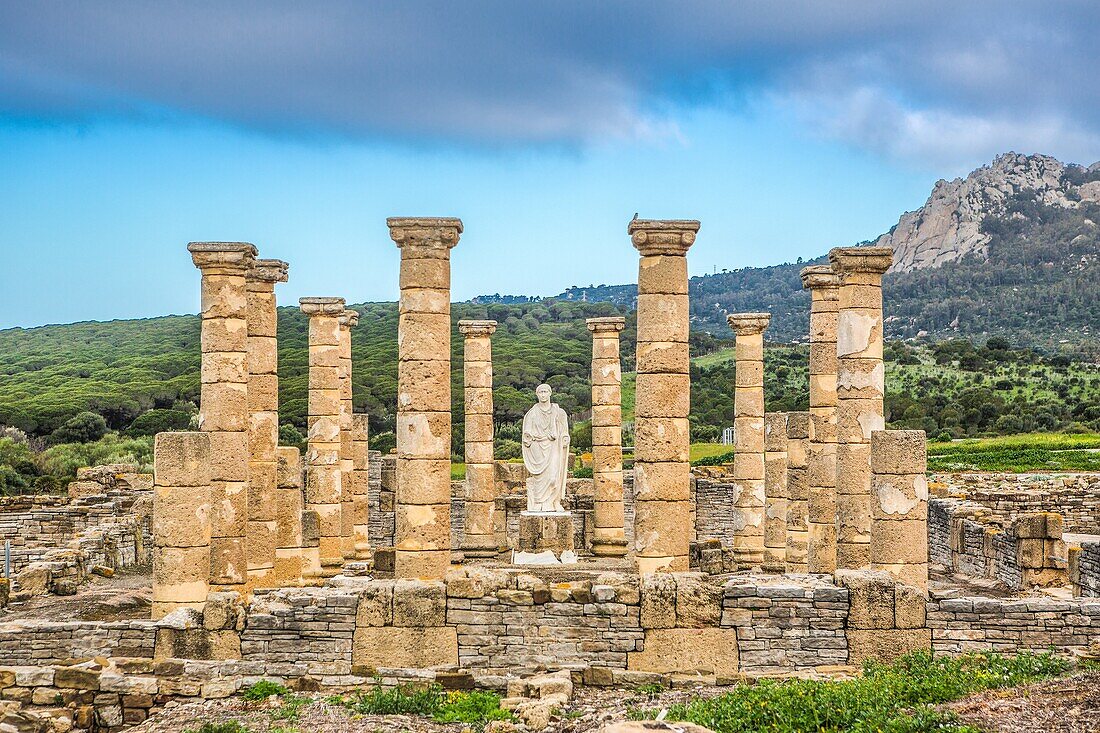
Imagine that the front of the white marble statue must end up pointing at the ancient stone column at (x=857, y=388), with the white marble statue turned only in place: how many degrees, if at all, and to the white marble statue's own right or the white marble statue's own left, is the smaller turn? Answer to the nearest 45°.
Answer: approximately 45° to the white marble statue's own left

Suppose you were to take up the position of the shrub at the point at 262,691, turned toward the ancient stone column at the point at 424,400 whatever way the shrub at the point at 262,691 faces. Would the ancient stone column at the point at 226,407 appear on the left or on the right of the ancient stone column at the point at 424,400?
left

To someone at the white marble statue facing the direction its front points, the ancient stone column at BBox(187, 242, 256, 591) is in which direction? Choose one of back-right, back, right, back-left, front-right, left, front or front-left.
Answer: front-right

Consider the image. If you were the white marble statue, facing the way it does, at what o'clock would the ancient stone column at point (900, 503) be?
The ancient stone column is roughly at 11 o'clock from the white marble statue.

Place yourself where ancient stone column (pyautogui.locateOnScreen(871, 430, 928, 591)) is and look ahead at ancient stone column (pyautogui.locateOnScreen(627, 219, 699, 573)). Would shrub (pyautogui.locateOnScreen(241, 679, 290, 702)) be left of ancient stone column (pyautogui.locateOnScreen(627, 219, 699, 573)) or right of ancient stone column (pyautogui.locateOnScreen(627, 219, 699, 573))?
left

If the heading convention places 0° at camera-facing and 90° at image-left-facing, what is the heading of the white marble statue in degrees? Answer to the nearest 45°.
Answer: approximately 0°

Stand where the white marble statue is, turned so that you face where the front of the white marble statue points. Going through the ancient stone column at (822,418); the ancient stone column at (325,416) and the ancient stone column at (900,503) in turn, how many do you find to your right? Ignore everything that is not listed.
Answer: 1

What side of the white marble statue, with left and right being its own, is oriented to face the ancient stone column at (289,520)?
right
